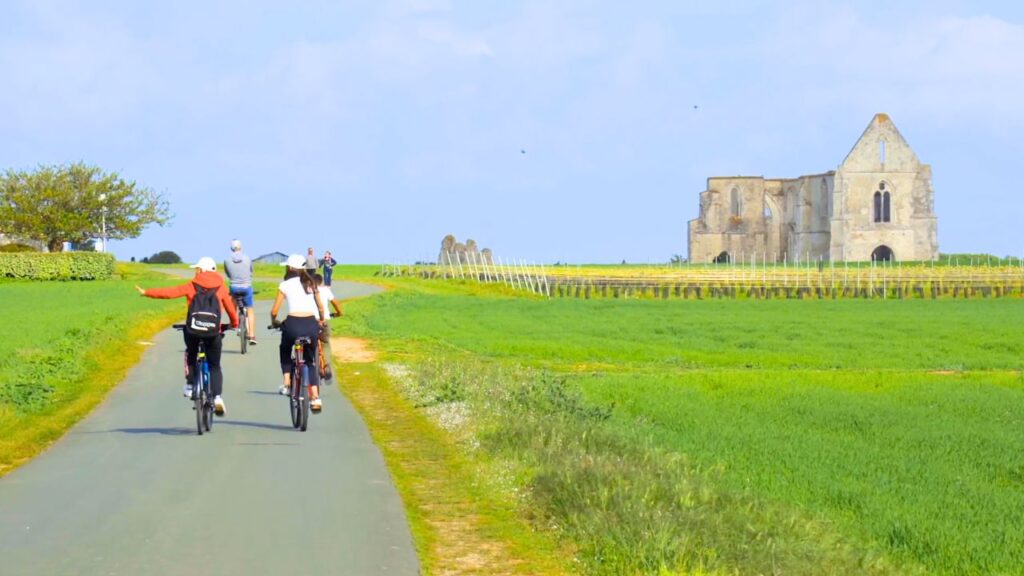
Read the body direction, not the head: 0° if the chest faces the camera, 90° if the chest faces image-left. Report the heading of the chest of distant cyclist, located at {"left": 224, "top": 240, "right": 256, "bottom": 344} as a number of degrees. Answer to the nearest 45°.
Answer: approximately 180°

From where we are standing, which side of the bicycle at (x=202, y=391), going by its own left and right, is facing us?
back

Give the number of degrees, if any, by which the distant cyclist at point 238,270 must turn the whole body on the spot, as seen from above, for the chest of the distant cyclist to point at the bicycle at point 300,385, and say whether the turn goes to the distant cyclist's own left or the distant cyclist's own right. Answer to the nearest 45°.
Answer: approximately 180°

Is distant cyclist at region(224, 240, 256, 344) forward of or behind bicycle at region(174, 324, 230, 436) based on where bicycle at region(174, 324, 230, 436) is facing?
forward

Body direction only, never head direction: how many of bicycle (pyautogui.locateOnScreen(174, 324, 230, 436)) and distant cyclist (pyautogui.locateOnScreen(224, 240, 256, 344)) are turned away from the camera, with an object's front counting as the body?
2

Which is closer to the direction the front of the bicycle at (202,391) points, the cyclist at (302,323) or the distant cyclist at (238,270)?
the distant cyclist

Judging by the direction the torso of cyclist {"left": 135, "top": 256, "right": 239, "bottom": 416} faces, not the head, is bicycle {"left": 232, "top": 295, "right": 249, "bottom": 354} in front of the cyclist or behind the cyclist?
in front

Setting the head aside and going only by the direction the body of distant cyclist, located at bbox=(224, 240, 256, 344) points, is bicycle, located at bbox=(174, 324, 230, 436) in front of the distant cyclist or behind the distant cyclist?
behind

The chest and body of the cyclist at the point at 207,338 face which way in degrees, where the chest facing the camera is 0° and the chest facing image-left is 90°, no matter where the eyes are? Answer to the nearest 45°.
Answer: approximately 180°

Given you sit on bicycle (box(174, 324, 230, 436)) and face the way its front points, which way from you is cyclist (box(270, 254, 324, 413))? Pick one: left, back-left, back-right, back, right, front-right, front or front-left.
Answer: right

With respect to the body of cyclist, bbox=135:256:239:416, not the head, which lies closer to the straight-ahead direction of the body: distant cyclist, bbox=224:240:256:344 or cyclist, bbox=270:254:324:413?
the distant cyclist
